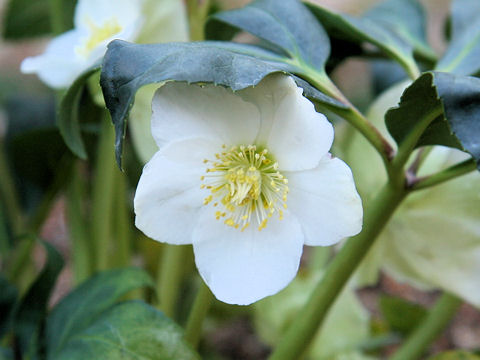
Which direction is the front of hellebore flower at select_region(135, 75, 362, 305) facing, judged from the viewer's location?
facing the viewer
